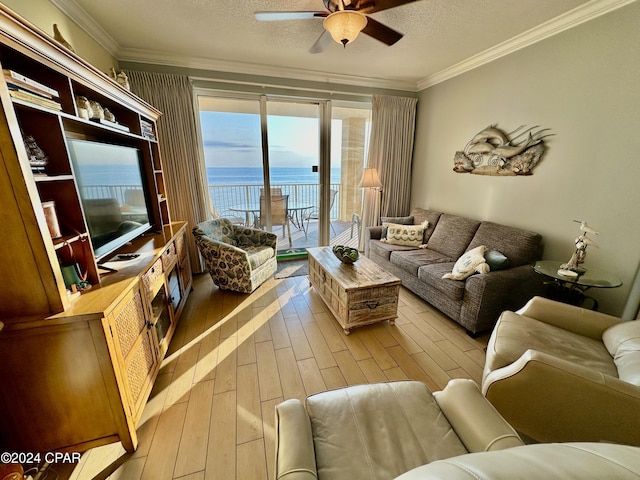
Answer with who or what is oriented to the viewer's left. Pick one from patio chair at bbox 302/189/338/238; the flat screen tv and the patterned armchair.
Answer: the patio chair

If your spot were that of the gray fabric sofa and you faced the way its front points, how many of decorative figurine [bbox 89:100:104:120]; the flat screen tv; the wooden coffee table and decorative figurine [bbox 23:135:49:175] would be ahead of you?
4

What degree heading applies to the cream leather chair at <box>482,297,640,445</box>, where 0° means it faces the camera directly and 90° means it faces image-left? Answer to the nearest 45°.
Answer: approximately 90°

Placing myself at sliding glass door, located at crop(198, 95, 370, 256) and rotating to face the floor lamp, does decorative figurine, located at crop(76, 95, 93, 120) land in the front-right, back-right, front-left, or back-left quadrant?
back-right

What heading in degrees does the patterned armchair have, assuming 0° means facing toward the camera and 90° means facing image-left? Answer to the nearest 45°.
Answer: approximately 315°

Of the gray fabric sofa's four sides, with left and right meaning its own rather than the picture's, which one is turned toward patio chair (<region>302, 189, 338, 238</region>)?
right

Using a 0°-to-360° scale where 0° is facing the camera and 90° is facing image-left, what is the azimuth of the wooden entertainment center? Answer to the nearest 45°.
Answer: approximately 315°

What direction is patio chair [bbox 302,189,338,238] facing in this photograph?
to the viewer's left

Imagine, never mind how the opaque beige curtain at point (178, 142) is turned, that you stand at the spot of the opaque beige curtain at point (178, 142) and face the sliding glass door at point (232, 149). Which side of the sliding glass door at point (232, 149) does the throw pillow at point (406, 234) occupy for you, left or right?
right

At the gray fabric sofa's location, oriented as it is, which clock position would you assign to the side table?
The side table is roughly at 8 o'clock from the gray fabric sofa.

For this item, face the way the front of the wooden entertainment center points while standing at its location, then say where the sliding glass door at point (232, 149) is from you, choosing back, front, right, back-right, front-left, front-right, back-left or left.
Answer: left
